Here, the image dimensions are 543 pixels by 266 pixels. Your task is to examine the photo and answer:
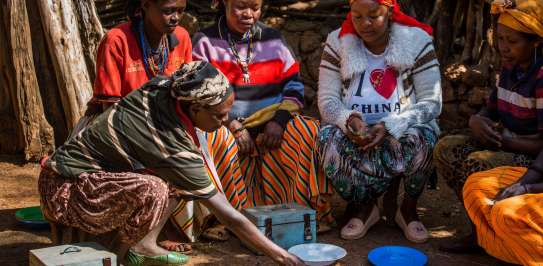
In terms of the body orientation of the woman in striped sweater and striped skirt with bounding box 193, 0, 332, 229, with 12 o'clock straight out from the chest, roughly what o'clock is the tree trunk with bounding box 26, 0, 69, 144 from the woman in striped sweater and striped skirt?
The tree trunk is roughly at 4 o'clock from the woman in striped sweater and striped skirt.

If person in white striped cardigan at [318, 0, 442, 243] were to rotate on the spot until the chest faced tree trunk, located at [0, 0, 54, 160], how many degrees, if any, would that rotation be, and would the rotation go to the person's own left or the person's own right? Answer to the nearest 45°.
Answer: approximately 90° to the person's own right

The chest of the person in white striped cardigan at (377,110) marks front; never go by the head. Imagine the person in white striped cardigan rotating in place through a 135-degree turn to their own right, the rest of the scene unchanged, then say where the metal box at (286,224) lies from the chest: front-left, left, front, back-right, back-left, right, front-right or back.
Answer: left

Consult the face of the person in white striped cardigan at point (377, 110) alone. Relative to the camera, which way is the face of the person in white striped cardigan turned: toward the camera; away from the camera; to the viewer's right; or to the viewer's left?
toward the camera

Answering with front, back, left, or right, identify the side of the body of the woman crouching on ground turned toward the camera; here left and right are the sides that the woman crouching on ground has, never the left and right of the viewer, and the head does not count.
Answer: right

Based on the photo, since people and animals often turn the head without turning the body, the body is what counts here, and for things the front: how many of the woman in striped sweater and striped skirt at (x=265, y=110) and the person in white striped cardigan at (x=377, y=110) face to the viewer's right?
0

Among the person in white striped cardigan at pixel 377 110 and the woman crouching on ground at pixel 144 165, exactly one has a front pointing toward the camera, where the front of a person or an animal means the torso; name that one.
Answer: the person in white striped cardigan

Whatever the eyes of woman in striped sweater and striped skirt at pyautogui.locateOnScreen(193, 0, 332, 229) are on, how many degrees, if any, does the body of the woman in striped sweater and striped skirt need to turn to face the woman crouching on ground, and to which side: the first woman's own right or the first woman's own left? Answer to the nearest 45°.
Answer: approximately 45° to the first woman's own right

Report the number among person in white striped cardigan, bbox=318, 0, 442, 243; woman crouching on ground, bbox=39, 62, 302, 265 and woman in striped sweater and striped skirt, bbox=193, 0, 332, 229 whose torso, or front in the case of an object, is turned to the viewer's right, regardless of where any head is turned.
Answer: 1

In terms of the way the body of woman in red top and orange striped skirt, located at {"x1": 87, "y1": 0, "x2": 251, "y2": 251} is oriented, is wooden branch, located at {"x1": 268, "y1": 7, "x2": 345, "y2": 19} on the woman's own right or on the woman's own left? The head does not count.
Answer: on the woman's own left

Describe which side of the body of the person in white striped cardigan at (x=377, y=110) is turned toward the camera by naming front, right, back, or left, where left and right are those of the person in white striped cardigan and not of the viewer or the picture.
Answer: front

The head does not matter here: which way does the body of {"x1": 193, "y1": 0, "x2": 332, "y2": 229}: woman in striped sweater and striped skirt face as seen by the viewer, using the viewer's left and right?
facing the viewer

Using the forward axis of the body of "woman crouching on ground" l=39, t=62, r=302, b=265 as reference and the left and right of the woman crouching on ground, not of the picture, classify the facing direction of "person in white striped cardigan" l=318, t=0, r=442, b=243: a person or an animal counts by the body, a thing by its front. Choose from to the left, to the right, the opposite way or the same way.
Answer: to the right

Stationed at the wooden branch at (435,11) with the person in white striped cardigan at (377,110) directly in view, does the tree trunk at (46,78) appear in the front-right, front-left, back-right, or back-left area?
front-right
